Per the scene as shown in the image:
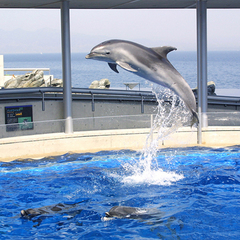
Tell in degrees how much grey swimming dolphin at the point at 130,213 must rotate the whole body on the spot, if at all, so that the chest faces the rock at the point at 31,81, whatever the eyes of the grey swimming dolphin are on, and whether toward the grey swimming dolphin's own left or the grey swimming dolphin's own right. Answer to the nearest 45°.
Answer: approximately 90° to the grey swimming dolphin's own right

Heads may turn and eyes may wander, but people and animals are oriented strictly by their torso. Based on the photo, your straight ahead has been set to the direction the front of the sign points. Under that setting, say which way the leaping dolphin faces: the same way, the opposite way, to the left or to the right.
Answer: to the right

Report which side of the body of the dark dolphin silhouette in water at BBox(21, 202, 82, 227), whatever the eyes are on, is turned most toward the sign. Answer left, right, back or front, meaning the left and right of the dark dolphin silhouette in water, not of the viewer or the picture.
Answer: right

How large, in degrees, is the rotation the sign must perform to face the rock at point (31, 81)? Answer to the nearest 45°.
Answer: approximately 180°

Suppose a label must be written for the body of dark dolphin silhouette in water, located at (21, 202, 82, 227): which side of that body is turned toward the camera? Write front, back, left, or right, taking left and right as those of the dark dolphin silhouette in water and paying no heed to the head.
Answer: left

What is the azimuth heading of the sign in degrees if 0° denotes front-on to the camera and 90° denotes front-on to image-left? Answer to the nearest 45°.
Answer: approximately 0°

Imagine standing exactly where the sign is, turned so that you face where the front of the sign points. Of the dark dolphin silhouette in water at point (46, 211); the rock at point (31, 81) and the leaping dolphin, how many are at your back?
1

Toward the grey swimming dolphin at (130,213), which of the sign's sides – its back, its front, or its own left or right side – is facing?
front

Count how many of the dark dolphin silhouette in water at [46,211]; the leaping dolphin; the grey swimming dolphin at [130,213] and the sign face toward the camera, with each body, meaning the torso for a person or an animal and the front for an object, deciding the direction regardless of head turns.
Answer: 1

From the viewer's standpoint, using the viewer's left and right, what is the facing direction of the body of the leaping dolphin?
facing to the left of the viewer

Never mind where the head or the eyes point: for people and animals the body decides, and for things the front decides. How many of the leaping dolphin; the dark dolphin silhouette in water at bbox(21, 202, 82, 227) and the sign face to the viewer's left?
2

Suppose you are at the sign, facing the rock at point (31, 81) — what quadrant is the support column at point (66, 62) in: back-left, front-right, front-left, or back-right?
back-right

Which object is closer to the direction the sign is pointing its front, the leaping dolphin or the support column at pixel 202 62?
the leaping dolphin

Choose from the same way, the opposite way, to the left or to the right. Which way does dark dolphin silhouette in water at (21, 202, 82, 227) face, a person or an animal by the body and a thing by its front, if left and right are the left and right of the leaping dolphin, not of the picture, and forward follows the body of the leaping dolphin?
the same way

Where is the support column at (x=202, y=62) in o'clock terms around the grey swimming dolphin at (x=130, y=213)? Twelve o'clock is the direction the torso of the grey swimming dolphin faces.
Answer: The support column is roughly at 4 o'clock from the grey swimming dolphin.

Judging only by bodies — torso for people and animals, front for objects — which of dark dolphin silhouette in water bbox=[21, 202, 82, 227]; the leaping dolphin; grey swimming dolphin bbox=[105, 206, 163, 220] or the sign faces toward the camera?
the sign
